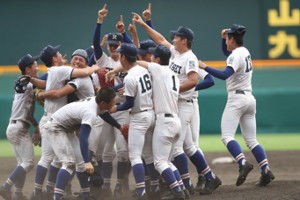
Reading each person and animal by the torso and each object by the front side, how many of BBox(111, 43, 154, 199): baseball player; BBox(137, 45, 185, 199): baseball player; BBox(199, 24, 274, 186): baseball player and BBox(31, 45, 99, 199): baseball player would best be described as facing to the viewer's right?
1

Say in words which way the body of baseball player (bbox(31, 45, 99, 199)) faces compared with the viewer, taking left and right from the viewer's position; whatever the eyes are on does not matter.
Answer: facing to the right of the viewer

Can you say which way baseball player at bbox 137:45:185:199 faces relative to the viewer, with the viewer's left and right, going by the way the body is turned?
facing away from the viewer and to the left of the viewer

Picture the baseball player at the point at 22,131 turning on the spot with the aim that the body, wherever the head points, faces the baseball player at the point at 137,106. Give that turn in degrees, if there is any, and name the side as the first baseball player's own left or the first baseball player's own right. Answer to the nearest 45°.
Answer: approximately 45° to the first baseball player's own right

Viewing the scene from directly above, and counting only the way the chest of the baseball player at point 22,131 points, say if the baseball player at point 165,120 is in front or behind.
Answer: in front

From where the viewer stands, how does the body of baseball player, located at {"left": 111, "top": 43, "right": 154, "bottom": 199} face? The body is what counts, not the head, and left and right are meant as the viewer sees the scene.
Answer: facing away from the viewer and to the left of the viewer

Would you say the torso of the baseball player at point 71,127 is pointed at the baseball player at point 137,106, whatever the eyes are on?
yes

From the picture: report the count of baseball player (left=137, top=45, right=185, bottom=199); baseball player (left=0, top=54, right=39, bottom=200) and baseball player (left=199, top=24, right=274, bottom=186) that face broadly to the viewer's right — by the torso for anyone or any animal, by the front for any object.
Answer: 1

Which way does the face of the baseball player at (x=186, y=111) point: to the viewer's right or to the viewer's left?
to the viewer's left

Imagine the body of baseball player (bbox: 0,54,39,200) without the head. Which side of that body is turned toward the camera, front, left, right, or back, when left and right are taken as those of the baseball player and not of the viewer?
right

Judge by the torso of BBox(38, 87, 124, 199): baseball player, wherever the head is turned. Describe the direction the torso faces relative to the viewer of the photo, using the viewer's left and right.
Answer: facing to the right of the viewer

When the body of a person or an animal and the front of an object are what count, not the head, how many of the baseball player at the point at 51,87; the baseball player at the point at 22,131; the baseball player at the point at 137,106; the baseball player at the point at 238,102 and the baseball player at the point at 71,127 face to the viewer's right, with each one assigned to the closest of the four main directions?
3
